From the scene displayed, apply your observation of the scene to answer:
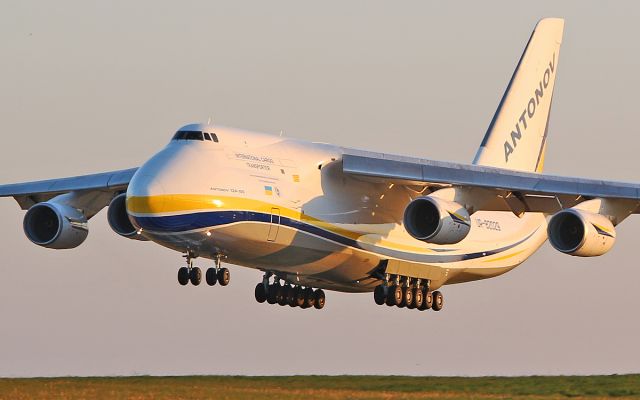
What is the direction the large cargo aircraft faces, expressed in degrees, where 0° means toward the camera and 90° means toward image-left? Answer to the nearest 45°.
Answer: approximately 45°
